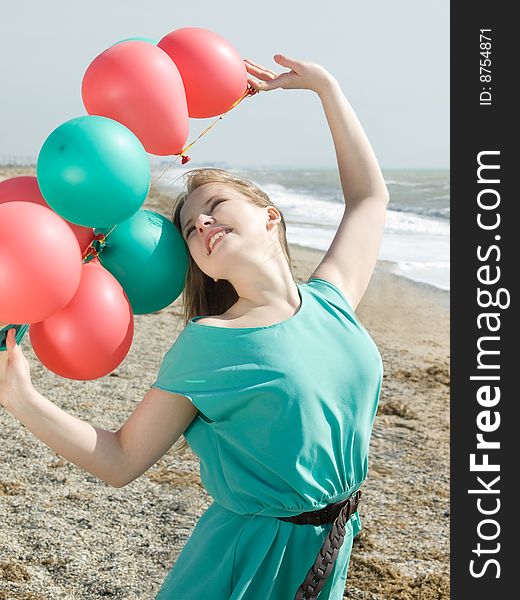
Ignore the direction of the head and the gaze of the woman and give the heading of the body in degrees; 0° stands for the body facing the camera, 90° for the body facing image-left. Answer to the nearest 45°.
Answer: approximately 315°
